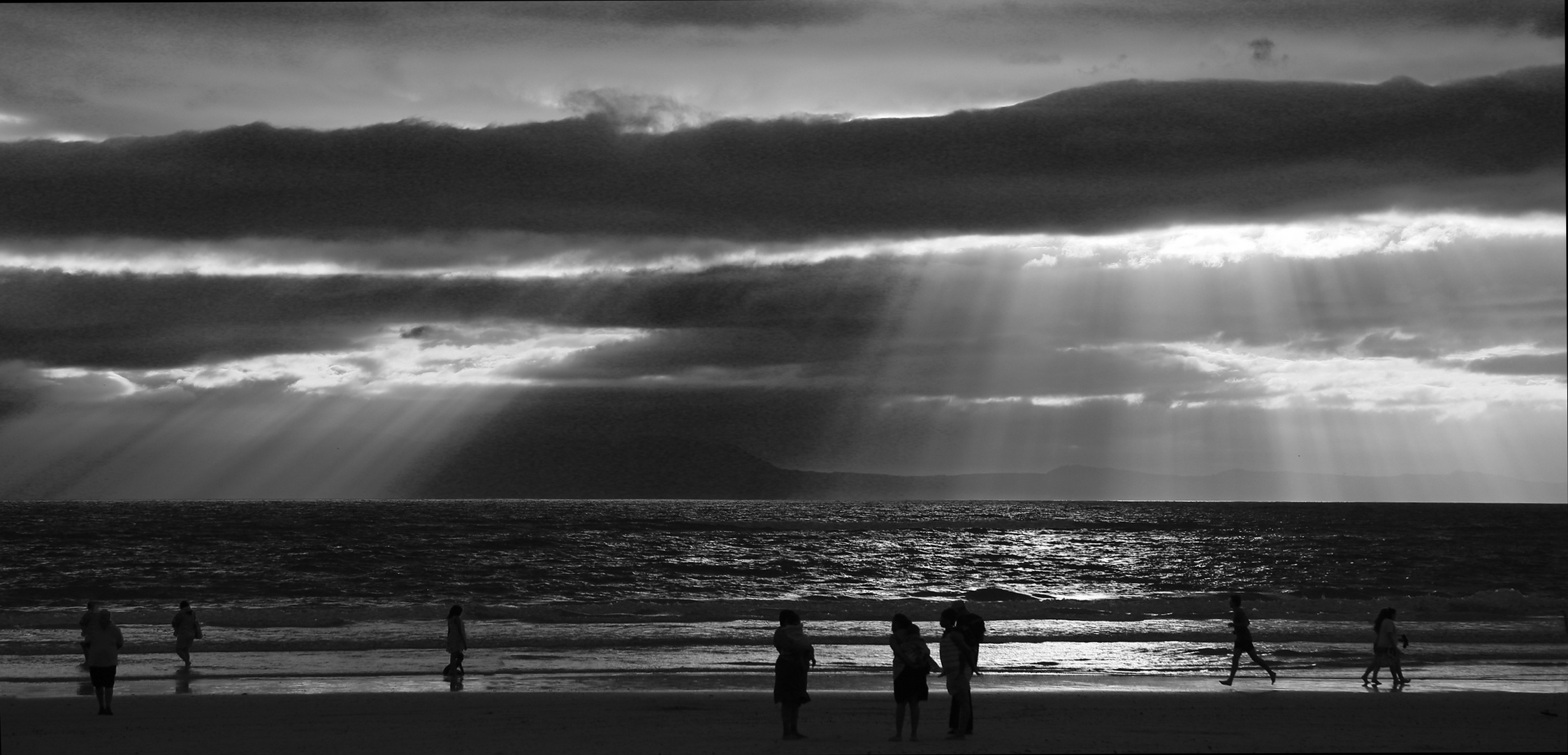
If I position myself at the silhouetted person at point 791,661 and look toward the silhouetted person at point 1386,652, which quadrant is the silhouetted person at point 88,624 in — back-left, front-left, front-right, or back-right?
back-left

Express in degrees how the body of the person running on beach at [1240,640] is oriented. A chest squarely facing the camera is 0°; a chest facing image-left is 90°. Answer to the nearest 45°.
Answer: approximately 90°

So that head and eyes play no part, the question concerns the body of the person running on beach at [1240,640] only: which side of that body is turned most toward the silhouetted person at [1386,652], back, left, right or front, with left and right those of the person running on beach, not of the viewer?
back

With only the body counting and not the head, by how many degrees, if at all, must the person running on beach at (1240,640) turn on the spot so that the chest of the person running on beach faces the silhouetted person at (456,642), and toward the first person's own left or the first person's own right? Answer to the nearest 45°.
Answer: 0° — they already face them

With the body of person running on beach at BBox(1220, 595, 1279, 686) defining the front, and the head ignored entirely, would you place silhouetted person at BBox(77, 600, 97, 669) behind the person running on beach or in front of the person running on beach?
in front

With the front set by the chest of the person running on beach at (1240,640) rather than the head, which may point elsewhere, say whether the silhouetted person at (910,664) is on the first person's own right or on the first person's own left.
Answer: on the first person's own left
